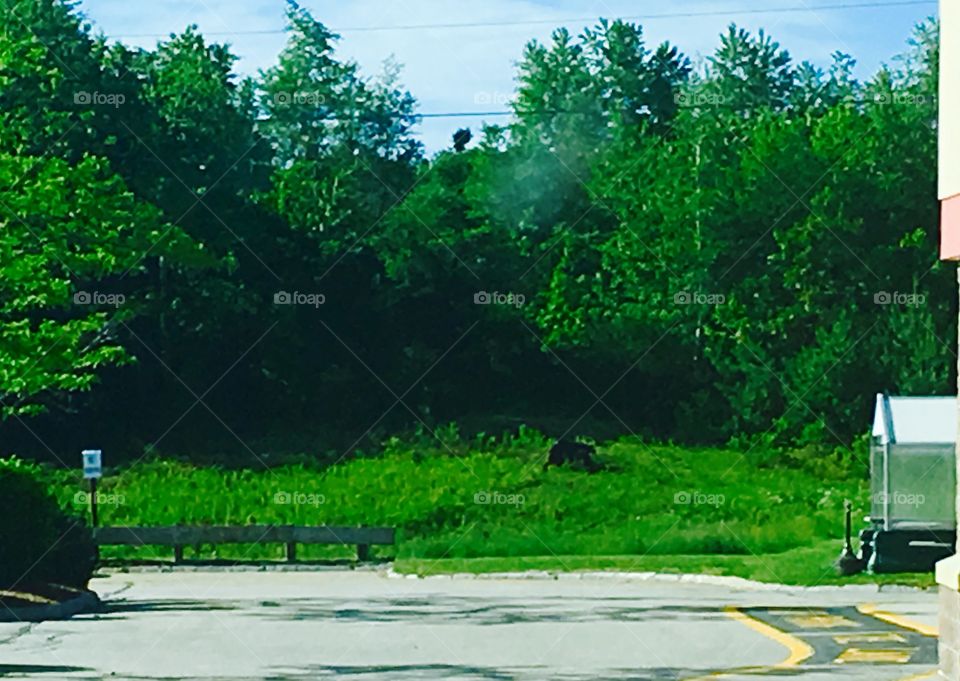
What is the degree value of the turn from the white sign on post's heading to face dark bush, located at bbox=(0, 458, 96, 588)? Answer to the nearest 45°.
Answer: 0° — it already faces it

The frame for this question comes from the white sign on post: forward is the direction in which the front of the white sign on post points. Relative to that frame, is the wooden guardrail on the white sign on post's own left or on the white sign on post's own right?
on the white sign on post's own left

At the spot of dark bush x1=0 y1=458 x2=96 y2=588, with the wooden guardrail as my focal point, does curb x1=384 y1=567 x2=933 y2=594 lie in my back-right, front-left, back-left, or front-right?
front-right

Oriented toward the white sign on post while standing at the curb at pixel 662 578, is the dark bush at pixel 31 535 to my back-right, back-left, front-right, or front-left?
front-left

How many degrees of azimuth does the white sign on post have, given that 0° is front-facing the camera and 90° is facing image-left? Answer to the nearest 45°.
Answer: approximately 0°

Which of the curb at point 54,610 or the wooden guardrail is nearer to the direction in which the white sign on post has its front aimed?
the curb

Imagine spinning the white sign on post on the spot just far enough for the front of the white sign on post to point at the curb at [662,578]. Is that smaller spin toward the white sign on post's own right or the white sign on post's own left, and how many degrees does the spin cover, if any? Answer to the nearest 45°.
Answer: approximately 45° to the white sign on post's own left

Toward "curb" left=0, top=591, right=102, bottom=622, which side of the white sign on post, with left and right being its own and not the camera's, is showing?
front

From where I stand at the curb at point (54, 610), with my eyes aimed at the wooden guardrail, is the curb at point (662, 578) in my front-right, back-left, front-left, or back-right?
front-right
